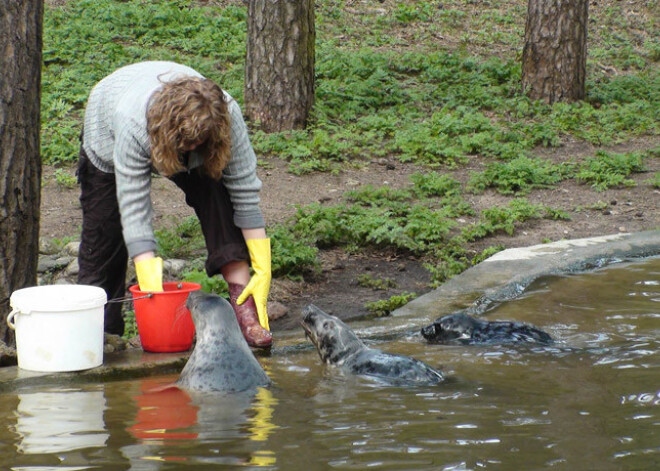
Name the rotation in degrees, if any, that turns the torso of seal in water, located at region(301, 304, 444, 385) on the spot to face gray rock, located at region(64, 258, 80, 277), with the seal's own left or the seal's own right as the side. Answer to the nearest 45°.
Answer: approximately 45° to the seal's own right

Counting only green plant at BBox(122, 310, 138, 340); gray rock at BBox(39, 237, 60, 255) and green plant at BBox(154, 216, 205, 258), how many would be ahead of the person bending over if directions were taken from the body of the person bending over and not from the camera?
0

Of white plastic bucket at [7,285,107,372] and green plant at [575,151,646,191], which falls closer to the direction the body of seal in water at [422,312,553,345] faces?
the white plastic bucket

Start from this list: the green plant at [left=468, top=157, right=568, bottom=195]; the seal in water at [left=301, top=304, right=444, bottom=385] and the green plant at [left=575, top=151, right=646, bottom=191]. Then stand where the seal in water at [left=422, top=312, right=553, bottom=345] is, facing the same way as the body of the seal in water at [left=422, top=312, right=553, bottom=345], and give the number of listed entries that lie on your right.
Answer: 2

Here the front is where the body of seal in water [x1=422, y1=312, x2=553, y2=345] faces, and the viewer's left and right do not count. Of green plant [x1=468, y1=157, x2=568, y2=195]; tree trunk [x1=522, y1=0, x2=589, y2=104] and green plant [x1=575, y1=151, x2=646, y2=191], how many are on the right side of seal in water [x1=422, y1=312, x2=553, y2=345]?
3

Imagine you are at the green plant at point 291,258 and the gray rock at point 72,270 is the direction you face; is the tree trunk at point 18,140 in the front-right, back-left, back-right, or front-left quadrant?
front-left

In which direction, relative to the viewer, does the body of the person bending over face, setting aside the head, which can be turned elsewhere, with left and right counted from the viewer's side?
facing the viewer and to the right of the viewer

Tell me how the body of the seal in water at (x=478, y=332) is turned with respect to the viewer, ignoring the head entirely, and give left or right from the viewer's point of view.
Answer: facing to the left of the viewer

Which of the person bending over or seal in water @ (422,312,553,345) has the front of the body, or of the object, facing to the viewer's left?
the seal in water

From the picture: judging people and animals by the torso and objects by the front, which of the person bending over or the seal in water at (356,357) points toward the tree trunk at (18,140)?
the seal in water

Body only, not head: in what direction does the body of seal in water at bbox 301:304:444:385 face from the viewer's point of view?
to the viewer's left

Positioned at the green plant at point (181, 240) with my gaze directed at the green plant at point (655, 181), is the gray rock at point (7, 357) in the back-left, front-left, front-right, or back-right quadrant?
back-right

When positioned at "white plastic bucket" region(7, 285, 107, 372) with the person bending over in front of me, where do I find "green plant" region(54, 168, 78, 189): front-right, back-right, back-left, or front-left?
front-left

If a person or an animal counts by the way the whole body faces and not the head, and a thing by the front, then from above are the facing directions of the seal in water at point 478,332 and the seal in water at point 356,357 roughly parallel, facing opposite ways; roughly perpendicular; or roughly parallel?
roughly parallel

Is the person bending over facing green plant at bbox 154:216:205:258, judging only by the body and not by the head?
no

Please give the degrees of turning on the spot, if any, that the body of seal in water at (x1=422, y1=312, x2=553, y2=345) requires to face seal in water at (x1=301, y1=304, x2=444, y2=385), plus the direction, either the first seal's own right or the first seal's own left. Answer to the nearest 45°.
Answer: approximately 45° to the first seal's own left

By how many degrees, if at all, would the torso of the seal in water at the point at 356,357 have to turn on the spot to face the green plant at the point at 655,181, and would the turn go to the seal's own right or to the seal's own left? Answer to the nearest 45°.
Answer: approximately 135° to the seal's own right

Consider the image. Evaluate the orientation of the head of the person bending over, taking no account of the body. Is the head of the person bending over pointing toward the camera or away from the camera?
toward the camera

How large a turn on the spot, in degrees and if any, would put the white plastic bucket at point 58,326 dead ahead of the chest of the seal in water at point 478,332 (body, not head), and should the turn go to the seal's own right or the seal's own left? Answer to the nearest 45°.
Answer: approximately 45° to the seal's own left
